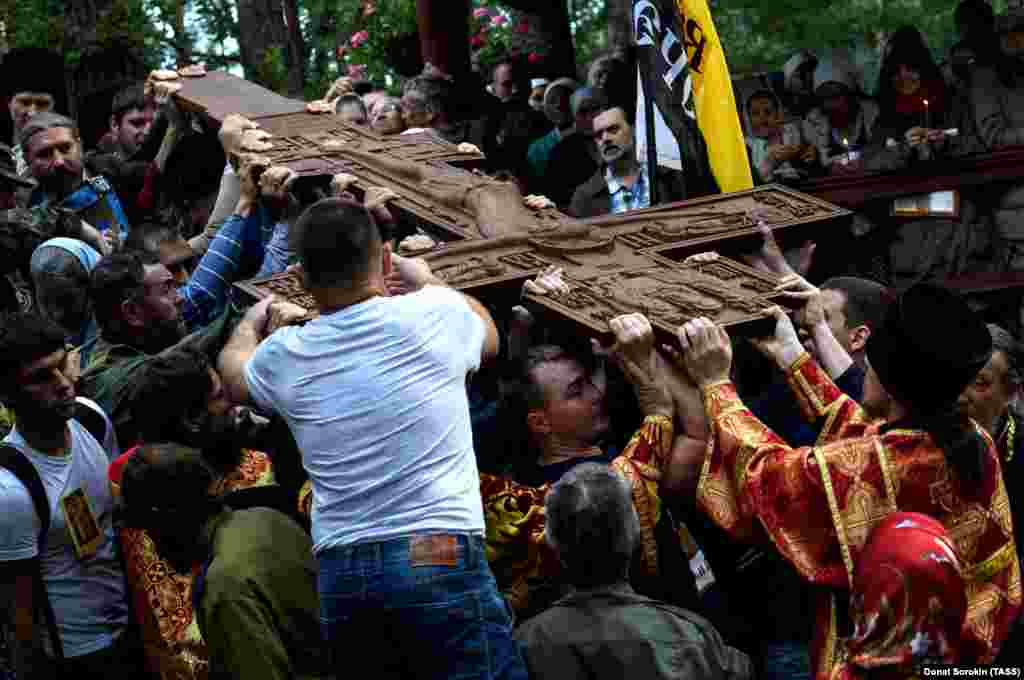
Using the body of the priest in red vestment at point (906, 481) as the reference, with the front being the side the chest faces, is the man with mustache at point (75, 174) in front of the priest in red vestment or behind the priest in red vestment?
in front

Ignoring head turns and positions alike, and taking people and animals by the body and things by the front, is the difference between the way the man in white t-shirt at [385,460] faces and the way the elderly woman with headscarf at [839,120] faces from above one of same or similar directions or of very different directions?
very different directions

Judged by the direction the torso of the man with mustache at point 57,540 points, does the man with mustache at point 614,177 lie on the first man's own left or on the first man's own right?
on the first man's own left

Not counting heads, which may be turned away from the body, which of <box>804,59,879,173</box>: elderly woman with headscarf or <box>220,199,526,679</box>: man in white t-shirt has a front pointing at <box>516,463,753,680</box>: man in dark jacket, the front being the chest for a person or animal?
the elderly woman with headscarf

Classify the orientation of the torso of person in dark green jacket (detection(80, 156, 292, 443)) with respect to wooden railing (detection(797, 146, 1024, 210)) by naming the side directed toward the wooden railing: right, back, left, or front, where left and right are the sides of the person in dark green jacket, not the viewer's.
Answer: front

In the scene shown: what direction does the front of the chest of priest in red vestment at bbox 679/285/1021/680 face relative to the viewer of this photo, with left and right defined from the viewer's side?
facing away from the viewer and to the left of the viewer

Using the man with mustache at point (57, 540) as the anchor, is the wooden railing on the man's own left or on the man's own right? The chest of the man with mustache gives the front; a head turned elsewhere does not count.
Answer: on the man's own left

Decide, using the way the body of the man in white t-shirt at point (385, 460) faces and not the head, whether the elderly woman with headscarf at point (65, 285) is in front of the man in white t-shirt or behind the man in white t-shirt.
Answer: in front

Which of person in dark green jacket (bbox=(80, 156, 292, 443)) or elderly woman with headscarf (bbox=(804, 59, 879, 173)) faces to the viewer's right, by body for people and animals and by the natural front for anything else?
the person in dark green jacket

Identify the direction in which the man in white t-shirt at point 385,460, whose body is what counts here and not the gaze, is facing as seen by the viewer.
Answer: away from the camera

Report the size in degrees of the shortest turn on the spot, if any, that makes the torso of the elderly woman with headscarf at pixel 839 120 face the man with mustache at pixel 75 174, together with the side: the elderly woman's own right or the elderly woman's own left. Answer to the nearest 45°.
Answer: approximately 45° to the elderly woman's own right

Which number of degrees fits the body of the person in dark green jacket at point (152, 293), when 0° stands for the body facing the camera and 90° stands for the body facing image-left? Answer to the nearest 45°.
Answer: approximately 270°

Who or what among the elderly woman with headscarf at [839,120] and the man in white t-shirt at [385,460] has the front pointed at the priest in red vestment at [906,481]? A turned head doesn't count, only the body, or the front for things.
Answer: the elderly woman with headscarf
